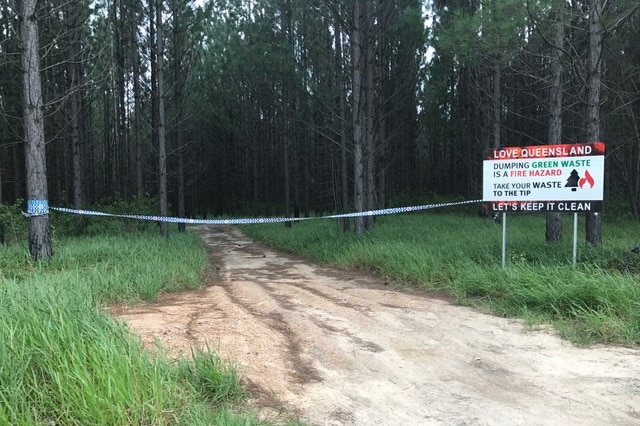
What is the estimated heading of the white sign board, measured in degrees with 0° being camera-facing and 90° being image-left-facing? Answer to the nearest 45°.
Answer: approximately 0°

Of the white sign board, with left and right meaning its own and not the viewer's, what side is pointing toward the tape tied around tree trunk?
right
